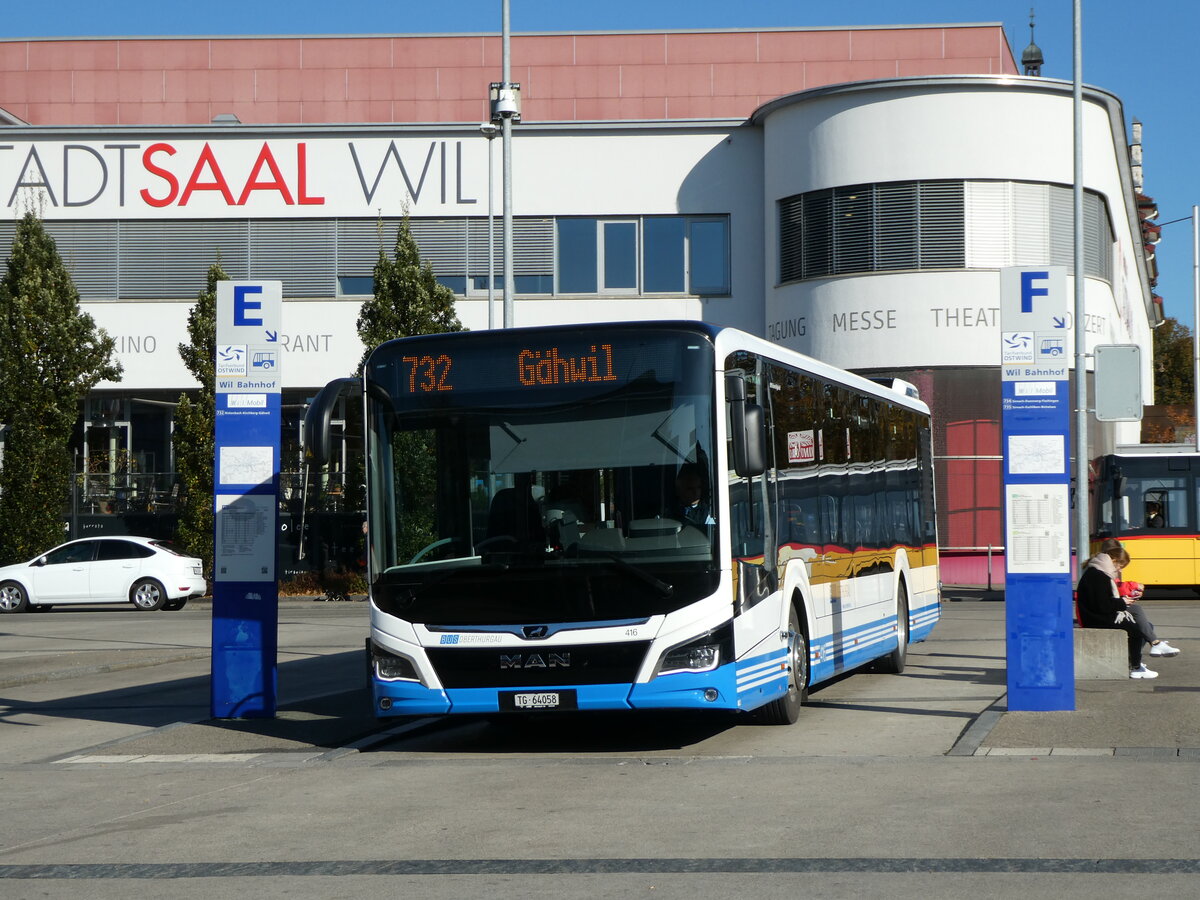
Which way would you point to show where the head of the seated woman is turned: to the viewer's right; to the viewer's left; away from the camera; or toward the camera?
to the viewer's right

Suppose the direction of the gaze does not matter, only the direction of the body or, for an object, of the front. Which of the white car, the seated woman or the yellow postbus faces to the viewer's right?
the seated woman

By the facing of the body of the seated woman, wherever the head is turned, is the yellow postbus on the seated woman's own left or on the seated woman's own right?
on the seated woman's own left

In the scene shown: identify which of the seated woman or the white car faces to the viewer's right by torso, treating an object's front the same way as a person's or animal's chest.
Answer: the seated woman

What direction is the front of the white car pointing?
to the viewer's left

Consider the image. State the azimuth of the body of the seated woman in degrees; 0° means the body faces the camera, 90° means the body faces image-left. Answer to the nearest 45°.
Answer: approximately 270°
